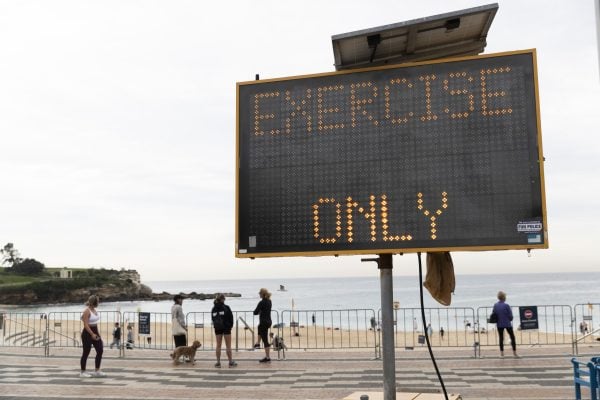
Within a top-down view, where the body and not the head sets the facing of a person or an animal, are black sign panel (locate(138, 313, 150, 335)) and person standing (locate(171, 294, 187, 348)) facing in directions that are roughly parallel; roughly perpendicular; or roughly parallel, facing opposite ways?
roughly perpendicular

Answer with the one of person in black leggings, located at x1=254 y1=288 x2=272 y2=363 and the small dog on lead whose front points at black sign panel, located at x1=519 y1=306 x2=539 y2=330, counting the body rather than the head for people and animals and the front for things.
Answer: the small dog on lead

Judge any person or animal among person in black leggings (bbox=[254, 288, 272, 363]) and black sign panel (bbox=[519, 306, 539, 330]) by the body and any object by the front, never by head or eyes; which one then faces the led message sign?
the black sign panel

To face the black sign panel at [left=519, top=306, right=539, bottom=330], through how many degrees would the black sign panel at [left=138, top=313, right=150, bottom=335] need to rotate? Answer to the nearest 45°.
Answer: approximately 45° to its left

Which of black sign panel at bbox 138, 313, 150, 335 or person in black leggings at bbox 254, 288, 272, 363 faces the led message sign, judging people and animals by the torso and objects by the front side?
the black sign panel

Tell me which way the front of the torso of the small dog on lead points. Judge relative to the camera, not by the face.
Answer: to the viewer's right

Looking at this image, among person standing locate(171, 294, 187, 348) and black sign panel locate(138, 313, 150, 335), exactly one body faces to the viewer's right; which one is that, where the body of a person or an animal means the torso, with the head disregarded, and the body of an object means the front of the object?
the person standing

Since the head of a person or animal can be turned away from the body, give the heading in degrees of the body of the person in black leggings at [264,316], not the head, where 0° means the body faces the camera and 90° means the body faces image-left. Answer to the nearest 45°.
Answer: approximately 90°

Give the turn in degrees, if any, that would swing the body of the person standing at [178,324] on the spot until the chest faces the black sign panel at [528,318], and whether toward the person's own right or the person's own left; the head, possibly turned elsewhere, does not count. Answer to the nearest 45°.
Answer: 0° — they already face it
